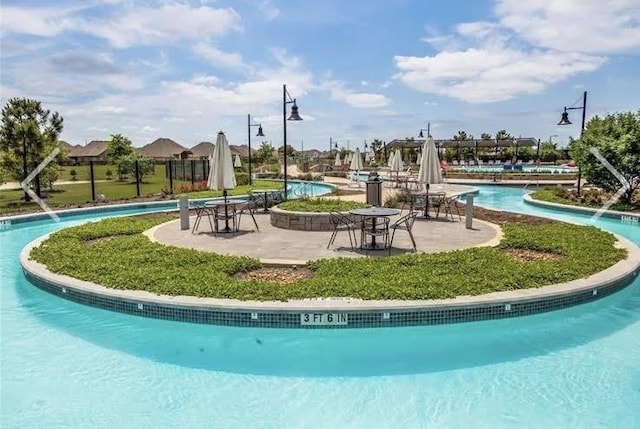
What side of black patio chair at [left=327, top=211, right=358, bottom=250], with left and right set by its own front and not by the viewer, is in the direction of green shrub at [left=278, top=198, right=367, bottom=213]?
left

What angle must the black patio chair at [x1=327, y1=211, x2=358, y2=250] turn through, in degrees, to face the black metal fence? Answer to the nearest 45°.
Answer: approximately 135° to its left

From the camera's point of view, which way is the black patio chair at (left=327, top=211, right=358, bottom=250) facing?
to the viewer's right

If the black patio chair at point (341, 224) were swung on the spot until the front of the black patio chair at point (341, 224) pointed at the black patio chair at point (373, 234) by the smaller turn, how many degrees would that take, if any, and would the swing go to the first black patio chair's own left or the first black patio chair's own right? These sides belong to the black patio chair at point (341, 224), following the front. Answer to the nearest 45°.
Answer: approximately 45° to the first black patio chair's own right

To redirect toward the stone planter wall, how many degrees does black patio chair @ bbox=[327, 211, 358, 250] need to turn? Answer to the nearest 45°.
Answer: approximately 135° to its left

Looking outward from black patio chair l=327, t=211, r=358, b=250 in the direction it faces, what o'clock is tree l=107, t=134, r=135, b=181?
The tree is roughly at 8 o'clock from the black patio chair.

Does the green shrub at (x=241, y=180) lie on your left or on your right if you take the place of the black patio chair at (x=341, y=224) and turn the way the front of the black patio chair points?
on your left

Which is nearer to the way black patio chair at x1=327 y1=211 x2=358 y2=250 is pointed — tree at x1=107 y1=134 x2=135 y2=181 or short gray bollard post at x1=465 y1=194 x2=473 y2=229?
the short gray bollard post

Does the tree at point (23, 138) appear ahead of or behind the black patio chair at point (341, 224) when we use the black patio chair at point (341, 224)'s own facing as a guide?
behind

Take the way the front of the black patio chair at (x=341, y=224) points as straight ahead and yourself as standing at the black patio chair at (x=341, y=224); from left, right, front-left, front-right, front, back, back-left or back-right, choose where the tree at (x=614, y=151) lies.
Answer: front-left

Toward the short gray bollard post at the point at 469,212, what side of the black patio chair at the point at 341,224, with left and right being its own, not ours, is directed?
front
